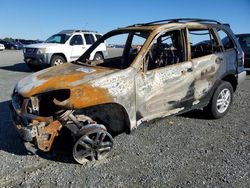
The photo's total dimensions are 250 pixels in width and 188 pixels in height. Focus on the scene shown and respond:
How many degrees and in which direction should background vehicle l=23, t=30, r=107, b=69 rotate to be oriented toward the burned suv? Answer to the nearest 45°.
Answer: approximately 45° to its left

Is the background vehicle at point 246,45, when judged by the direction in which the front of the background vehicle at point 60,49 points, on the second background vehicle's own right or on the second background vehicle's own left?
on the second background vehicle's own left

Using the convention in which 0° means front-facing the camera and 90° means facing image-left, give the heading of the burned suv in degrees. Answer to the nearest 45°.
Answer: approximately 45°

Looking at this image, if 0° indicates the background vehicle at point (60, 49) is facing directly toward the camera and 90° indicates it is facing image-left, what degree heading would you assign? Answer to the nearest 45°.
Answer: approximately 45°

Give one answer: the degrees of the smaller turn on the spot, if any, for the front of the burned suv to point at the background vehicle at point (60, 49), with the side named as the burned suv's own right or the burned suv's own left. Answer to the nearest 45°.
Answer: approximately 135° to the burned suv's own right

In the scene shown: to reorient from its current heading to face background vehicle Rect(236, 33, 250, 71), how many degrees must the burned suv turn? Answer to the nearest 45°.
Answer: approximately 180°
